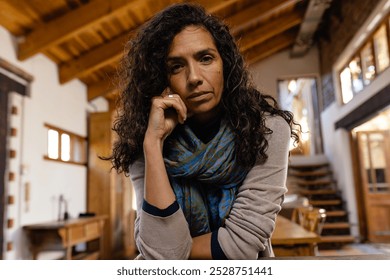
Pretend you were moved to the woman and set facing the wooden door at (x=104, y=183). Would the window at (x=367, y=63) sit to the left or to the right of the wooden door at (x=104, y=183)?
right

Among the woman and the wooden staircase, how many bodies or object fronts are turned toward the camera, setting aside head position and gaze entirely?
2

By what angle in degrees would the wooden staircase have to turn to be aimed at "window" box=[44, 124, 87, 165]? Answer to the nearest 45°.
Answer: approximately 45° to its right

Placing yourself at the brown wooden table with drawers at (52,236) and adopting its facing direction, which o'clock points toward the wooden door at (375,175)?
The wooden door is roughly at 10 o'clock from the brown wooden table with drawers.

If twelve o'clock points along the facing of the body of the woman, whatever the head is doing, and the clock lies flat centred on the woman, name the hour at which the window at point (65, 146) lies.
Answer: The window is roughly at 5 o'clock from the woman.

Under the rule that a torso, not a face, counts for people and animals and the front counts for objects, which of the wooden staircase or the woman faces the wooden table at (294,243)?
the wooden staircase

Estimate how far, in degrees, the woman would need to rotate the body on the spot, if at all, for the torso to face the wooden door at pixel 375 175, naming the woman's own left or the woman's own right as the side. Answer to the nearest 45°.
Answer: approximately 135° to the woman's own left

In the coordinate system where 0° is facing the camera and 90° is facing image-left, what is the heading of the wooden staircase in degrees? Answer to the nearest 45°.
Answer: approximately 0°
